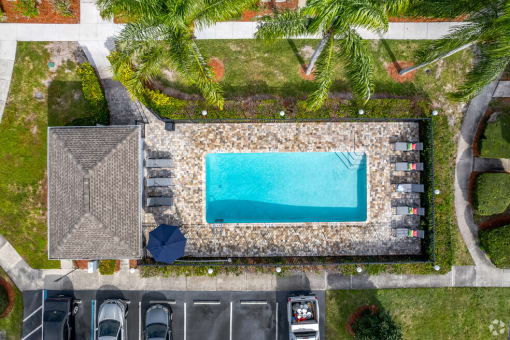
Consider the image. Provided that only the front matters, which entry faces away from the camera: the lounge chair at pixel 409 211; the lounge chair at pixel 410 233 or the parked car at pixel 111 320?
the parked car

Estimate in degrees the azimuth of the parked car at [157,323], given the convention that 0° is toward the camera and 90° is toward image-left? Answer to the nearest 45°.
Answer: approximately 180°

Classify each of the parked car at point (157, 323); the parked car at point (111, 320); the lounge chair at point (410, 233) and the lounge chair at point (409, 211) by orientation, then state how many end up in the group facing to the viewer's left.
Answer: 2

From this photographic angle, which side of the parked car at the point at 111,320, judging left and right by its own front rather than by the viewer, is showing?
back

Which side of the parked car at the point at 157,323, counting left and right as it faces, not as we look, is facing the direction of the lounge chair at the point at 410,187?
right

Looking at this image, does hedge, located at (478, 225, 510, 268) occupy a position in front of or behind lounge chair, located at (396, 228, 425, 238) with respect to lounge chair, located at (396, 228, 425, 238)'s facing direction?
behind

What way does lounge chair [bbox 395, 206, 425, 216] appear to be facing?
to the viewer's left

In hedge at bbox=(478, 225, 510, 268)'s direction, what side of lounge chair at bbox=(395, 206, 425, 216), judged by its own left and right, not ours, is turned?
back

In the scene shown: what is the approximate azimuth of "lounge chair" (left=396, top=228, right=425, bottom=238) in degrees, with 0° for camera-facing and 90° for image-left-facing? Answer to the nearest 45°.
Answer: approximately 90°

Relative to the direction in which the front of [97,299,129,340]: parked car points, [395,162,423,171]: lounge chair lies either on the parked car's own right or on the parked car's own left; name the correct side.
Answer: on the parked car's own right
